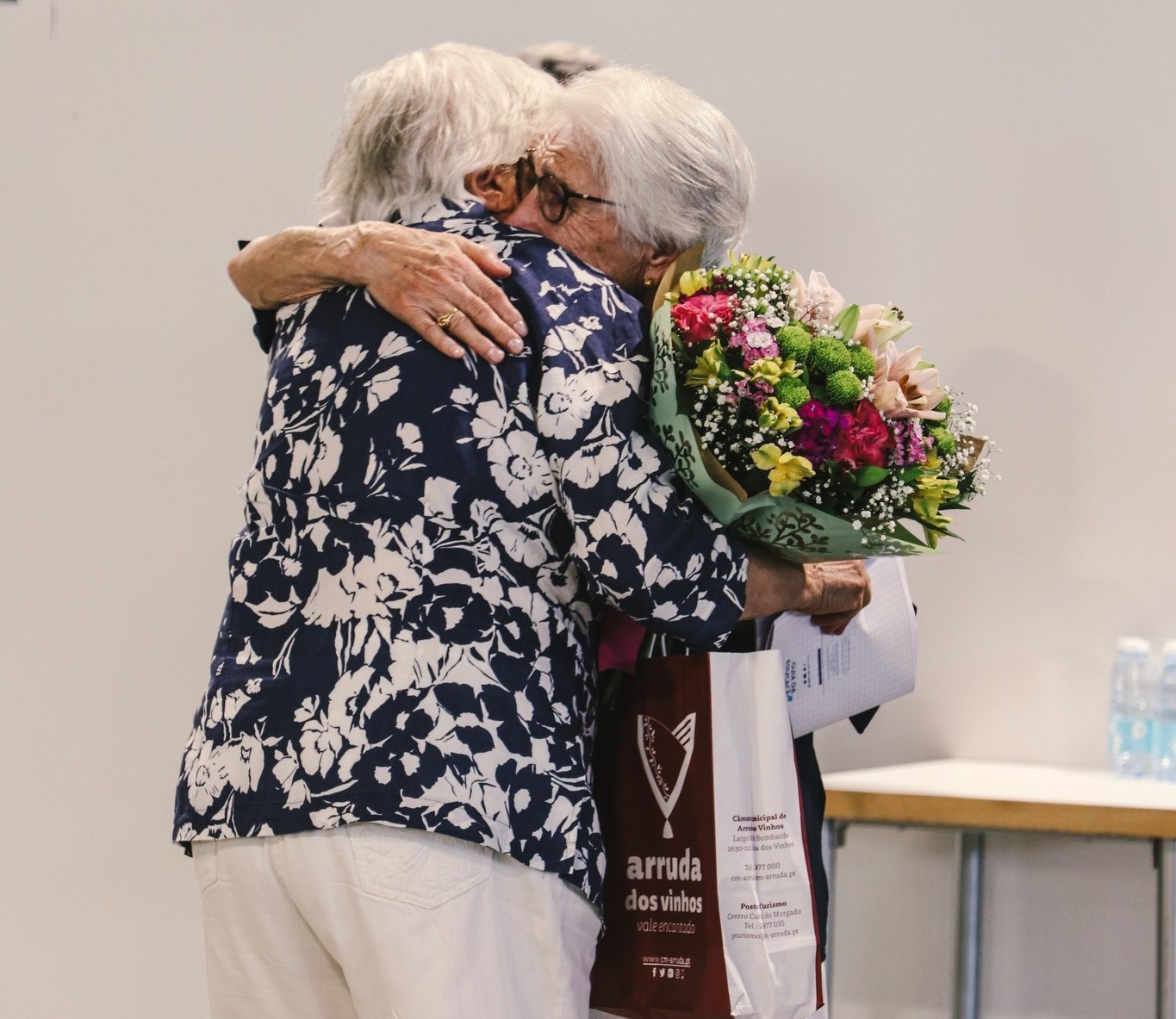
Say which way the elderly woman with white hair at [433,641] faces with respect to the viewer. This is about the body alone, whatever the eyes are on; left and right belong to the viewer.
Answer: facing away from the viewer and to the right of the viewer

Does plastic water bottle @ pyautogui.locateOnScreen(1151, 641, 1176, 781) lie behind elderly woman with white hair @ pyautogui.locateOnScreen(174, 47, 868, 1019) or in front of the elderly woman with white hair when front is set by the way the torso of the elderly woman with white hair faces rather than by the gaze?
in front

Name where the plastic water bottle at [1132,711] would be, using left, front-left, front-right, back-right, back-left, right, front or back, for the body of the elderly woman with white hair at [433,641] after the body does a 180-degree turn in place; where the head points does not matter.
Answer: back

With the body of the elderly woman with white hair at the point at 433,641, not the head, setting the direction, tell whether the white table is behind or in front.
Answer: in front
